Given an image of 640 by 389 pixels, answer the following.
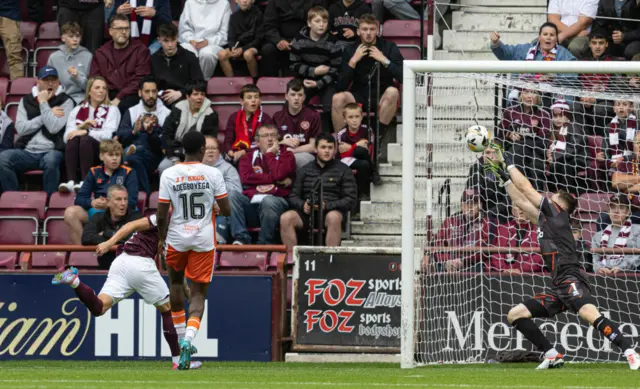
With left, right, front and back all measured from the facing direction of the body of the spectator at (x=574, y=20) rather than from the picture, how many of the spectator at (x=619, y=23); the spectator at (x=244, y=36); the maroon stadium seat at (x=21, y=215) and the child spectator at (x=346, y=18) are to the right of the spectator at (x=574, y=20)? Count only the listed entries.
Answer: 3

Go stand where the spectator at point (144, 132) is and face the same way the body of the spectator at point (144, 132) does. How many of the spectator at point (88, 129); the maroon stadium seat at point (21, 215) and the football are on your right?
2

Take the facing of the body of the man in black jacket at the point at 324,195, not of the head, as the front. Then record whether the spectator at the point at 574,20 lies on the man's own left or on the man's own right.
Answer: on the man's own left
